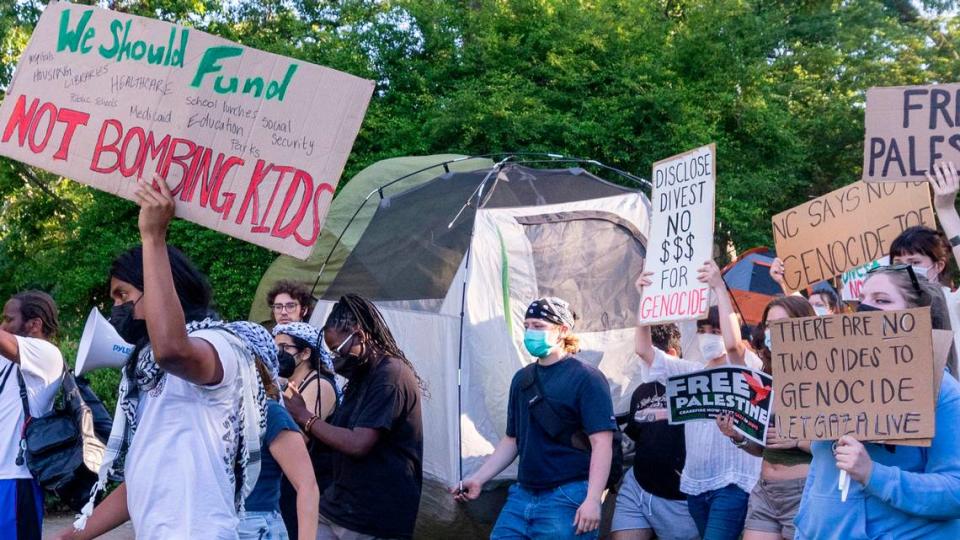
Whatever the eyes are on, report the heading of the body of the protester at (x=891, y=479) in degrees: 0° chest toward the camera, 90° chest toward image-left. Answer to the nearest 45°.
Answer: approximately 45°

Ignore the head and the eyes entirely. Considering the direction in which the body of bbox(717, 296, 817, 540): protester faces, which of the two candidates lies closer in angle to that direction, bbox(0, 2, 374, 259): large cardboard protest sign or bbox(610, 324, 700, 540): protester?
the large cardboard protest sign

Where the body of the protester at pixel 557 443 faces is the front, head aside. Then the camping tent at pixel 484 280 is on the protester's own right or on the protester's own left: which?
on the protester's own right

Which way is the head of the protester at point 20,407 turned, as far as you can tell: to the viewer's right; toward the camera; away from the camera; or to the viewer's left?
to the viewer's left
